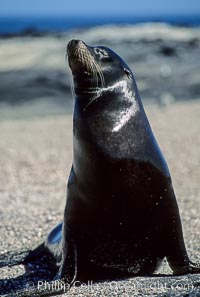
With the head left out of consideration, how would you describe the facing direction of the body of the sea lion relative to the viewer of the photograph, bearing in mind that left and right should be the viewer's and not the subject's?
facing the viewer and to the left of the viewer
